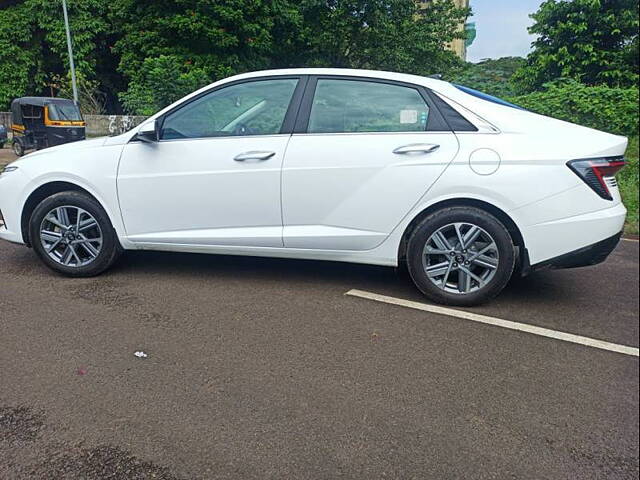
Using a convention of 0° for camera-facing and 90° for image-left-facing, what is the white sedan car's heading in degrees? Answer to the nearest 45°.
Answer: approximately 90°

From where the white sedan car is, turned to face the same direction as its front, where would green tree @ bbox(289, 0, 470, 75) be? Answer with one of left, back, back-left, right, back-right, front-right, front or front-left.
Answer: right

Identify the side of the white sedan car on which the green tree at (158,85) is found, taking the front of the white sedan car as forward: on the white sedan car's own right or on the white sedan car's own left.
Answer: on the white sedan car's own right

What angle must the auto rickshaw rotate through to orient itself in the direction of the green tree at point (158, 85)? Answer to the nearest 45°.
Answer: approximately 45° to its left

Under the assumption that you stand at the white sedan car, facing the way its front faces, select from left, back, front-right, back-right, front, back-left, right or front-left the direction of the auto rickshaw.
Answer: front-right

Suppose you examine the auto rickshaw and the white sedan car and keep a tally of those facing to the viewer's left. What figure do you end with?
1

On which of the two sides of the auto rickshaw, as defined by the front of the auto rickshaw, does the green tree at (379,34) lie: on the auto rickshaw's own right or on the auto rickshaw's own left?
on the auto rickshaw's own left

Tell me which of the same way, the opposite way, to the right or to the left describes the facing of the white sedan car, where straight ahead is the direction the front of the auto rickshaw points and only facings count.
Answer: the opposite way

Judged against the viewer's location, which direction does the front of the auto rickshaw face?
facing the viewer and to the right of the viewer

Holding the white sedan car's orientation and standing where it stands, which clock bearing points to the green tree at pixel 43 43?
The green tree is roughly at 2 o'clock from the white sedan car.
